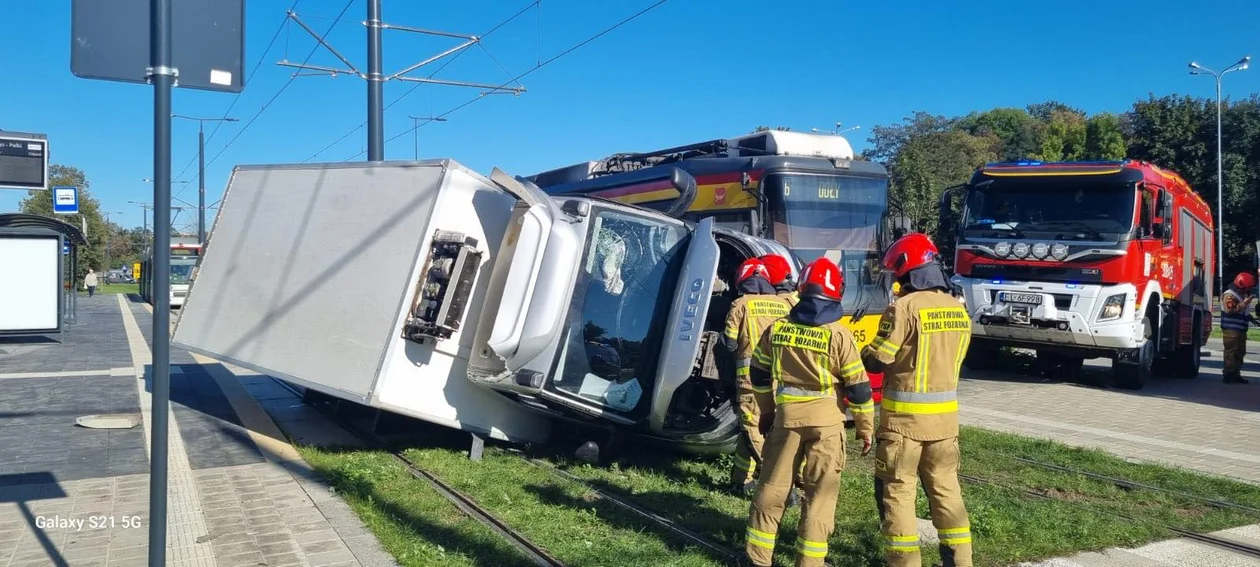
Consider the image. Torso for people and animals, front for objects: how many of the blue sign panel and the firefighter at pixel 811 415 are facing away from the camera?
1

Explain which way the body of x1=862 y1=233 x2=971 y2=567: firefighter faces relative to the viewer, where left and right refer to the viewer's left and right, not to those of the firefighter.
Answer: facing away from the viewer and to the left of the viewer

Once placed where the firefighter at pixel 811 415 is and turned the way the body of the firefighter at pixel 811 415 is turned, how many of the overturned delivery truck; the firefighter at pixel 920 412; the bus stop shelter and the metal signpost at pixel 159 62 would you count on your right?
1

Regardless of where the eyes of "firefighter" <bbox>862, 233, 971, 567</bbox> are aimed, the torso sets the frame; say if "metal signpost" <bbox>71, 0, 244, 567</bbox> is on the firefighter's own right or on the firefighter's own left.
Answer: on the firefighter's own left

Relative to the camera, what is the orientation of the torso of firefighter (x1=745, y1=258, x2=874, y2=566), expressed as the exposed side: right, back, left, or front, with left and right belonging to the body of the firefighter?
back

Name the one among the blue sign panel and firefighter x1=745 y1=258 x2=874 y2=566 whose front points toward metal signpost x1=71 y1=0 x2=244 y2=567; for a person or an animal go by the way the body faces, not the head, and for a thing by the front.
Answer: the blue sign panel

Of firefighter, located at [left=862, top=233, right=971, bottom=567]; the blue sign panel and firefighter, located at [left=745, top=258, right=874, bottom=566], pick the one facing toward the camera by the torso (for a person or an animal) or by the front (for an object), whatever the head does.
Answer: the blue sign panel

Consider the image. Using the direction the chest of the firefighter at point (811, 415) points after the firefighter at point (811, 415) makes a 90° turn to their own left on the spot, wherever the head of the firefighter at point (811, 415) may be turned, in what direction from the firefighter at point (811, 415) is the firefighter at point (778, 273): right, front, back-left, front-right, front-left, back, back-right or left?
right

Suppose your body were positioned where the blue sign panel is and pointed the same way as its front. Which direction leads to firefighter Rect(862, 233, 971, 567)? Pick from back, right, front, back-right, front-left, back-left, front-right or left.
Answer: front

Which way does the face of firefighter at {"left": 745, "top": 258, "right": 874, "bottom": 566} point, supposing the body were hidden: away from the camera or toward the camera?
away from the camera

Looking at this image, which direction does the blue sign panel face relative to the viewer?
toward the camera

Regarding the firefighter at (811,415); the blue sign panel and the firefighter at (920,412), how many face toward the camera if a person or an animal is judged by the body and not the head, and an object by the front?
1

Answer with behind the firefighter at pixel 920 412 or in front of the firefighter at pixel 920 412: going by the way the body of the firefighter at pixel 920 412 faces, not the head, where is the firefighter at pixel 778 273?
in front

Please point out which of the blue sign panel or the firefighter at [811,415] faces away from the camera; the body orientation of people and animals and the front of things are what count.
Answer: the firefighter

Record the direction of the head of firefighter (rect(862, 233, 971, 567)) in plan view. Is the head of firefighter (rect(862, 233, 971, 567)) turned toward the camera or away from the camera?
away from the camera

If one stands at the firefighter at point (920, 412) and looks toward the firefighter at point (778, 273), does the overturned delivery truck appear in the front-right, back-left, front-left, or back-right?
front-left

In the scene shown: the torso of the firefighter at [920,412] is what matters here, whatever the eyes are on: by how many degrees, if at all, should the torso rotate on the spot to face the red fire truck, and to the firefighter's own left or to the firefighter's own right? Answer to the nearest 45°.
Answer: approximately 45° to the firefighter's own right
